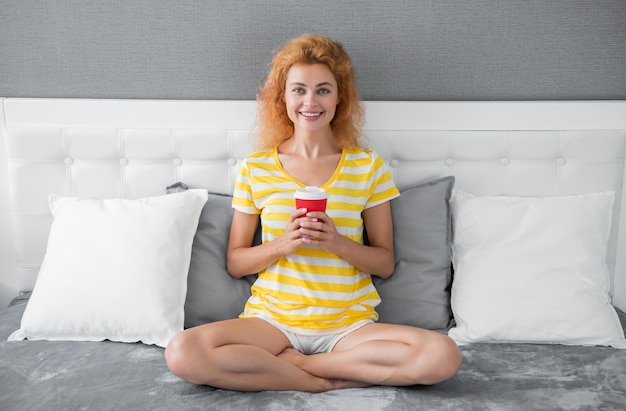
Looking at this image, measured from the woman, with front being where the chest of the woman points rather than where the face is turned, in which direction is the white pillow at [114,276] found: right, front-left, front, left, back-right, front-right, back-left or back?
right

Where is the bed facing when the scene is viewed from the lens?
facing the viewer
